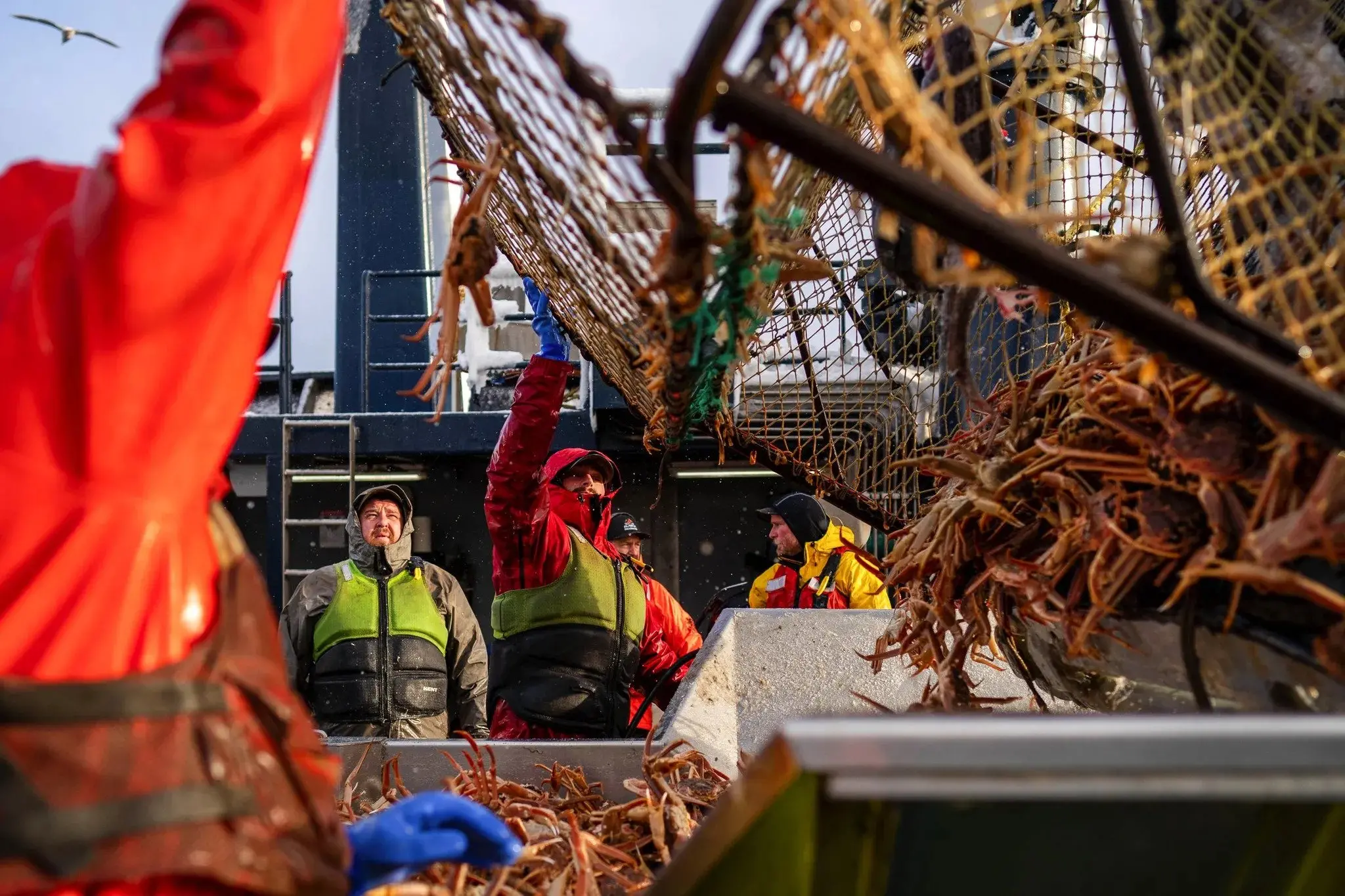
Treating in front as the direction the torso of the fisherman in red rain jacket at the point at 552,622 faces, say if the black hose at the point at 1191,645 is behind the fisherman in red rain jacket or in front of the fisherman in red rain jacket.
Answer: in front

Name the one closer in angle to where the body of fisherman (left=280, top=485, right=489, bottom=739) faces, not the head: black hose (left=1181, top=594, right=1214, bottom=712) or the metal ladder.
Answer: the black hose

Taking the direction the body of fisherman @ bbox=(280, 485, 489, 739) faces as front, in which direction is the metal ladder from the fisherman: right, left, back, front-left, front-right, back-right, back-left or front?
back

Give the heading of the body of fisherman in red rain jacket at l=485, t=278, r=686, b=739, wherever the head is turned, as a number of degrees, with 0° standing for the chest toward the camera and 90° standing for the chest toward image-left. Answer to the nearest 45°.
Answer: approximately 315°

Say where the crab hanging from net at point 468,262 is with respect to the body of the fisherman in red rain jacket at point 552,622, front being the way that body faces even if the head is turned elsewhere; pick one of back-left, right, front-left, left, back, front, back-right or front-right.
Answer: front-right

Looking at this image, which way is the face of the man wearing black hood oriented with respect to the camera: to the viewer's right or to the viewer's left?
to the viewer's left

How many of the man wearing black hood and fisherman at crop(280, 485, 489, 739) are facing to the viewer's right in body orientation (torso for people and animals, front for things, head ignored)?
0

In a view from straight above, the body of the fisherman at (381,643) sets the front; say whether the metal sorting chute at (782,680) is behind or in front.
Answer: in front

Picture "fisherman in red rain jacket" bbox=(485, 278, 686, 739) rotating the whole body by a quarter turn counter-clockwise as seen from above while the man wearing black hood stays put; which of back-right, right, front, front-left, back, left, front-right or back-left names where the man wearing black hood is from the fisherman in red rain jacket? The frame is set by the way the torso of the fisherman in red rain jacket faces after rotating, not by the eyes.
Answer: front
